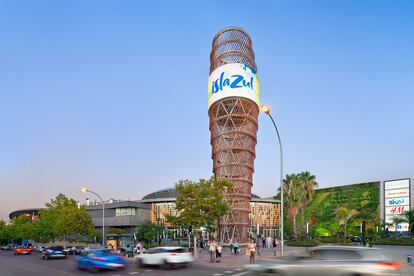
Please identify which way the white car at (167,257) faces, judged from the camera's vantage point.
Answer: facing away from the viewer and to the left of the viewer

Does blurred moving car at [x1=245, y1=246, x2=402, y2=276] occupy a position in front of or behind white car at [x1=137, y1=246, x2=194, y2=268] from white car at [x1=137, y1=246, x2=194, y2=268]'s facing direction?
behind
